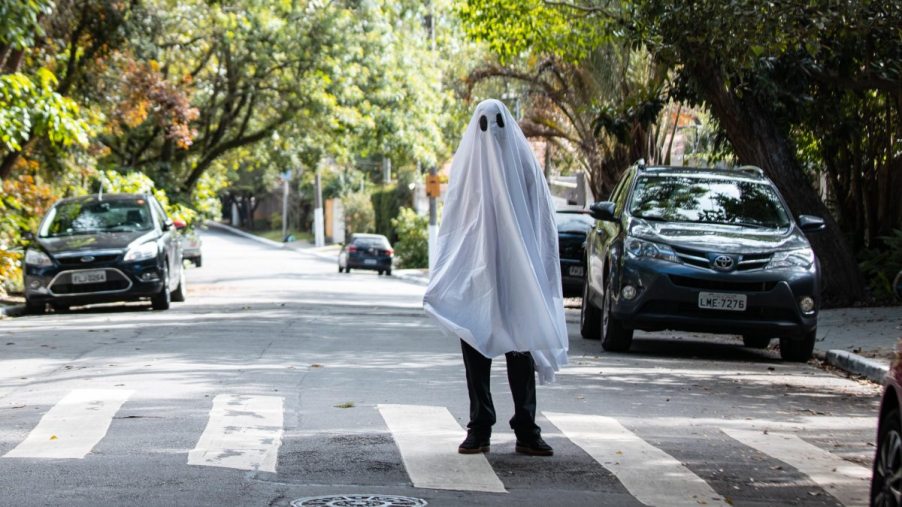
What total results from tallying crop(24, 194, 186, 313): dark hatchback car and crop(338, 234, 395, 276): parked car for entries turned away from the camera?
1

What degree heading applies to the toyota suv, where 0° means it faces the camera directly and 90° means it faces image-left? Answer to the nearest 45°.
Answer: approximately 0°

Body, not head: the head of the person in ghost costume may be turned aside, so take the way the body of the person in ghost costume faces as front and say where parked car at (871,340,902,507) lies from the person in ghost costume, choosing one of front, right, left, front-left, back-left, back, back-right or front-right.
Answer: front-left

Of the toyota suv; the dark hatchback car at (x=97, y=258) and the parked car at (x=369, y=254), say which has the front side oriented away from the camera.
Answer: the parked car

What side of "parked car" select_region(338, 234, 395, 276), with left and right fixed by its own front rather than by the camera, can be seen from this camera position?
back

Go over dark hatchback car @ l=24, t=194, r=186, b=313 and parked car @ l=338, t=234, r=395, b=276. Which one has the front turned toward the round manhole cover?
the dark hatchback car
